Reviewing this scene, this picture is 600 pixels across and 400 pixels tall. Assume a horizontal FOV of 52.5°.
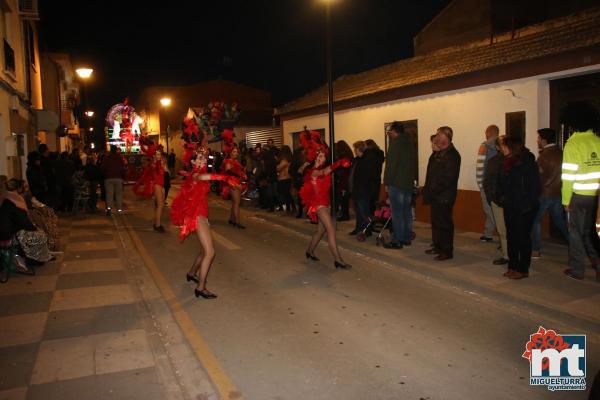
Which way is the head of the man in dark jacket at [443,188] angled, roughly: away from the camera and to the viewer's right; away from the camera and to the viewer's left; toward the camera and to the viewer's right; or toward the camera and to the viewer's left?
toward the camera and to the viewer's left

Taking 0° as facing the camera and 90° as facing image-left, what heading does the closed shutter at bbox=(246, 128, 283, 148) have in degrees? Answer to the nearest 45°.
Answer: approximately 45°

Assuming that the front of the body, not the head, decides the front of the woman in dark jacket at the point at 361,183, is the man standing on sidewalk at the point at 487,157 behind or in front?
behind

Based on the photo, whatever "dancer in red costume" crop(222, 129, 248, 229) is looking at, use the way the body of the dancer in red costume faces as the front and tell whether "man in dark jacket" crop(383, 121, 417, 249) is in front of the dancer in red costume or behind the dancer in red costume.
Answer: in front

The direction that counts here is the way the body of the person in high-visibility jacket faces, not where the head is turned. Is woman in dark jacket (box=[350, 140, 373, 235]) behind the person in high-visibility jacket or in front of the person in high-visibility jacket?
in front

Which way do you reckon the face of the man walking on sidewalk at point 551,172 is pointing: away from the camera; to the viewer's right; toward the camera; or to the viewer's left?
to the viewer's left

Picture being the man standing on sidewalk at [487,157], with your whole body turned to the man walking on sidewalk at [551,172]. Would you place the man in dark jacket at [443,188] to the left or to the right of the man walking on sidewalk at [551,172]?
right

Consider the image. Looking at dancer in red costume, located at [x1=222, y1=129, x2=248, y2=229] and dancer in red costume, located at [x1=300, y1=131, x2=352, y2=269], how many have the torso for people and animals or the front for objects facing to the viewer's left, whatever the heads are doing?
0

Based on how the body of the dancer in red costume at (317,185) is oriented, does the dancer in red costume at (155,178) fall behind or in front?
behind
